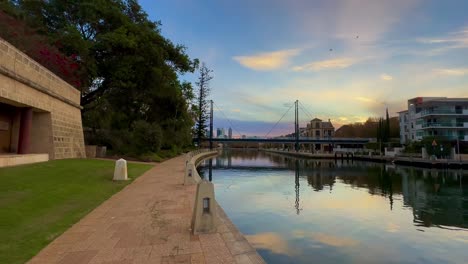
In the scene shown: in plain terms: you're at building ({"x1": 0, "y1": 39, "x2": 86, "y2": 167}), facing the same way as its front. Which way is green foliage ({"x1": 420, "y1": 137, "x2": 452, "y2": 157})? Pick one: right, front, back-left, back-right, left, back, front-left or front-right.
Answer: front-left

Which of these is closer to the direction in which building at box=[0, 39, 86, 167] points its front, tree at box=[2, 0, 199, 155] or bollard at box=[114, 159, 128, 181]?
the bollard

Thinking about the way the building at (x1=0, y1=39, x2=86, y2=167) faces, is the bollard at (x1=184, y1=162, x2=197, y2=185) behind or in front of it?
in front

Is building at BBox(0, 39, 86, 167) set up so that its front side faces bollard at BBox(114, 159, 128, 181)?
yes

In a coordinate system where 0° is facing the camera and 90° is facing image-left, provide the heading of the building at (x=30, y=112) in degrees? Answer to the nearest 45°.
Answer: approximately 315°

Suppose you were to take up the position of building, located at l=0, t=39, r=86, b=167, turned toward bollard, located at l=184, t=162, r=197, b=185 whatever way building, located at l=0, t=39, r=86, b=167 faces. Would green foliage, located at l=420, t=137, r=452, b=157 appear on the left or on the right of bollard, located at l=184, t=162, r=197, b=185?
left

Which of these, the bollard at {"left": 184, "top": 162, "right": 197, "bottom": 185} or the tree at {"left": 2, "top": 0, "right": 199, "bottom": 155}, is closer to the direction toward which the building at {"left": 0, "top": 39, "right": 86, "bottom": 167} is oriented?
the bollard

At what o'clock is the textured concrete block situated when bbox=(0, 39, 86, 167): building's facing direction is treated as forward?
The textured concrete block is roughly at 1 o'clock from the building.

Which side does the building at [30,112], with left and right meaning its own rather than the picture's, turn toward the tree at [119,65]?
left
